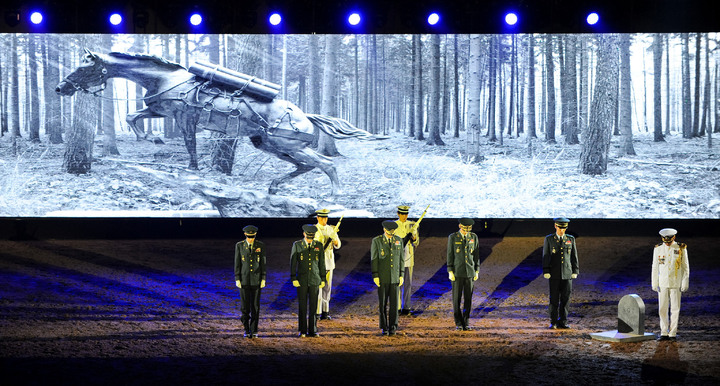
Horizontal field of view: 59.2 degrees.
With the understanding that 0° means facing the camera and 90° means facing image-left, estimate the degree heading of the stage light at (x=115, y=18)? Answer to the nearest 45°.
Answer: approximately 0°

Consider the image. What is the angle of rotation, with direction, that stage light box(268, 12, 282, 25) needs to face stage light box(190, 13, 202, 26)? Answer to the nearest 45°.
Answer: approximately 90° to its right

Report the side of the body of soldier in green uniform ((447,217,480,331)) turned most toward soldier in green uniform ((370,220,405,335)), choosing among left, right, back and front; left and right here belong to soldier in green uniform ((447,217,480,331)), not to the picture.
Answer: right
